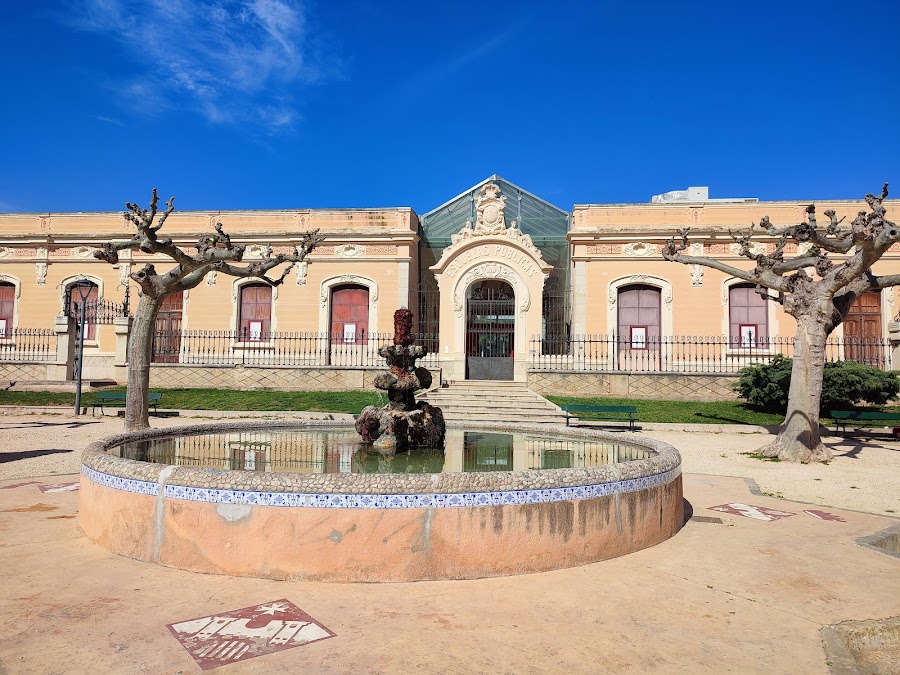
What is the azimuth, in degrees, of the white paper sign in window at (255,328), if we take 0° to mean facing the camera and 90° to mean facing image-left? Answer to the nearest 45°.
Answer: approximately 0°

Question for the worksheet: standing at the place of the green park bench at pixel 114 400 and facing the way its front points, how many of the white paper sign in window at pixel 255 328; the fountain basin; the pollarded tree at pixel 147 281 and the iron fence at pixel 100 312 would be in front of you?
2

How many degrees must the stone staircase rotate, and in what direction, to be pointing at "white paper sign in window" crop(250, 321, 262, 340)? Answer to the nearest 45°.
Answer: approximately 135° to its right

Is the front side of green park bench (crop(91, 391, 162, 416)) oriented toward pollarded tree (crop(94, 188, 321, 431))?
yes

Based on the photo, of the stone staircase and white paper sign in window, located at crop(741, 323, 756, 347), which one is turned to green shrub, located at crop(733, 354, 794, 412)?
the white paper sign in window

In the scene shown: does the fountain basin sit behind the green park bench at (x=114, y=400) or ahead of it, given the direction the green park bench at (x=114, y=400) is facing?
ahead

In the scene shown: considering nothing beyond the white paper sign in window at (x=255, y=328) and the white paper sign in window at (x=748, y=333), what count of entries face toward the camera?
2

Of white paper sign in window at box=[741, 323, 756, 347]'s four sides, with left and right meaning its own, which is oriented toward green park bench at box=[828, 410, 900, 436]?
front

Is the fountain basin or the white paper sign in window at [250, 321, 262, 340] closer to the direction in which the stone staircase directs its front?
the fountain basin

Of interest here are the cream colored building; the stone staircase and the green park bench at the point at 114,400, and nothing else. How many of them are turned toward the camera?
3

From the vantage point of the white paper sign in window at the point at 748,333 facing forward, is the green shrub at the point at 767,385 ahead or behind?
ahead
